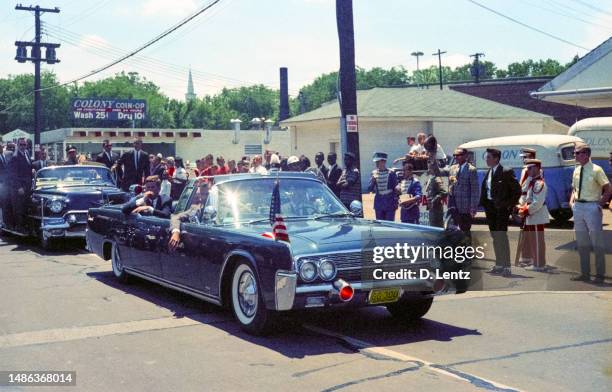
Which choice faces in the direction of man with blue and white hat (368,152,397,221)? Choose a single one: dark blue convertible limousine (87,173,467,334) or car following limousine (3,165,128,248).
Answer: the car following limousine

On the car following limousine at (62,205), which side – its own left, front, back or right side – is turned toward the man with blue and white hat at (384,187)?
front

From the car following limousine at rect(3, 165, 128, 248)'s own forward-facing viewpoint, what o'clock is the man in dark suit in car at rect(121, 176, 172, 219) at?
The man in dark suit in car is roughly at 1 o'clock from the car following limousine.

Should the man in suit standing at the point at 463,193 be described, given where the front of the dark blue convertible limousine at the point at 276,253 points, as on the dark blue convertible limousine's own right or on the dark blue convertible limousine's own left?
on the dark blue convertible limousine's own left

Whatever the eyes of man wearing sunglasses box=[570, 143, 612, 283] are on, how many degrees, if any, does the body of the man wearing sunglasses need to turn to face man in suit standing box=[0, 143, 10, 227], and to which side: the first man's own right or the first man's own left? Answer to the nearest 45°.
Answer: approximately 45° to the first man's own right

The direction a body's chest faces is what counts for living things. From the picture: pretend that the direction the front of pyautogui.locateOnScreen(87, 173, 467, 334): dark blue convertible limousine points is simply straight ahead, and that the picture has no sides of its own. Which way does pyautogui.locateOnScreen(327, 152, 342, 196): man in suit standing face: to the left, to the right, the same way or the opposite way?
to the right

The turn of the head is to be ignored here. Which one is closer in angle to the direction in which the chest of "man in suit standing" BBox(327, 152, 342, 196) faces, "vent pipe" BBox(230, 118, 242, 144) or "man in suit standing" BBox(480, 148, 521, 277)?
the man in suit standing

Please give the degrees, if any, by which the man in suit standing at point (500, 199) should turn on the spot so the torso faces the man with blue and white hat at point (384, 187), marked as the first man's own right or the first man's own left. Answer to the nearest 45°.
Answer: approximately 90° to the first man's own right

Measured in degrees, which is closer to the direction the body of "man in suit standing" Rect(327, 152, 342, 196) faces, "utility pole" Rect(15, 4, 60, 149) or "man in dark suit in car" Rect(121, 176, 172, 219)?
the man in dark suit in car

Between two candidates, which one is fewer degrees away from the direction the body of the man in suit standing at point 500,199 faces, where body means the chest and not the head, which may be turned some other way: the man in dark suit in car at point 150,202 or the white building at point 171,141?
the man in dark suit in car

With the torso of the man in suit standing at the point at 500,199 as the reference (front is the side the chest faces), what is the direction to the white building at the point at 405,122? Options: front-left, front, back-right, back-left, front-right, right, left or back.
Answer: back-right

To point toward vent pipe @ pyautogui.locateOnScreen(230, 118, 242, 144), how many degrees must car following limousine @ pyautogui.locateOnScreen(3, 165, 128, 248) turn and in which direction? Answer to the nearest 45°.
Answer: approximately 135° to its left
